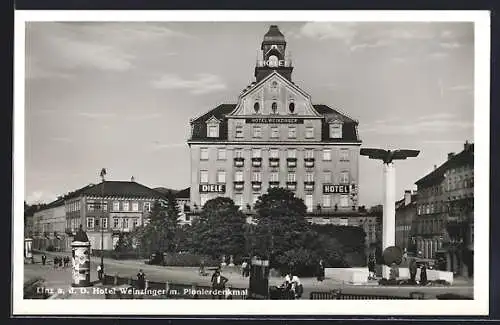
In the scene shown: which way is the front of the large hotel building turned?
toward the camera
